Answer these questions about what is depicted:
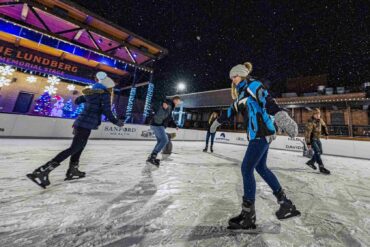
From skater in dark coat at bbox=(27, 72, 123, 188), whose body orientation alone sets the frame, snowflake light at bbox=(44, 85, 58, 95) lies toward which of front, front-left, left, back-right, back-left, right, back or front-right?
front-left

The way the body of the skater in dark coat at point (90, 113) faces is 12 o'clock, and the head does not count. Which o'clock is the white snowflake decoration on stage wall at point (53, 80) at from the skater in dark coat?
The white snowflake decoration on stage wall is roughly at 10 o'clock from the skater in dark coat.

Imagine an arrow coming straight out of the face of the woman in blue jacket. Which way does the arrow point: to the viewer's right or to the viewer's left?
to the viewer's left

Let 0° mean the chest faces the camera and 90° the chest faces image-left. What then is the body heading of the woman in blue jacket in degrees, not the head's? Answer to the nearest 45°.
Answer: approximately 90°

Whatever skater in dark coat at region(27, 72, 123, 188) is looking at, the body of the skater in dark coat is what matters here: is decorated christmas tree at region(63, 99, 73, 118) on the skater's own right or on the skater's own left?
on the skater's own left
